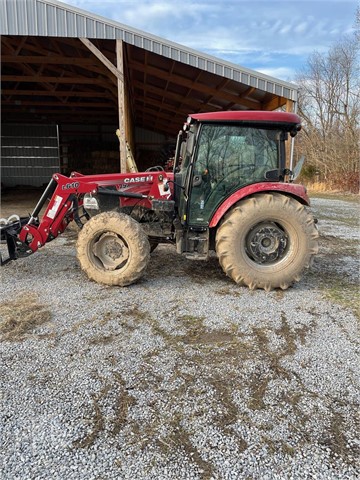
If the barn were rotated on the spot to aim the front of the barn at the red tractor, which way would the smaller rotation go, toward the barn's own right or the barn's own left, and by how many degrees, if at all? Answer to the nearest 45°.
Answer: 0° — it already faces it

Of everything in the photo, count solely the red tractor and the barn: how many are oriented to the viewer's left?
1

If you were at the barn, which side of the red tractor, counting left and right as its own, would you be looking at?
right

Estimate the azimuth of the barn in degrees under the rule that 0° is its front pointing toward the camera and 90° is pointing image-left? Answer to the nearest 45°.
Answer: approximately 0°

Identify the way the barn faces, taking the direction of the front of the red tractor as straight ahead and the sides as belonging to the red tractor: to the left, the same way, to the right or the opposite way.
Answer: to the left

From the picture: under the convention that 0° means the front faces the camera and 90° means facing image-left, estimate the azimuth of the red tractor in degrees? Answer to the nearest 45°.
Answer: approximately 90°
